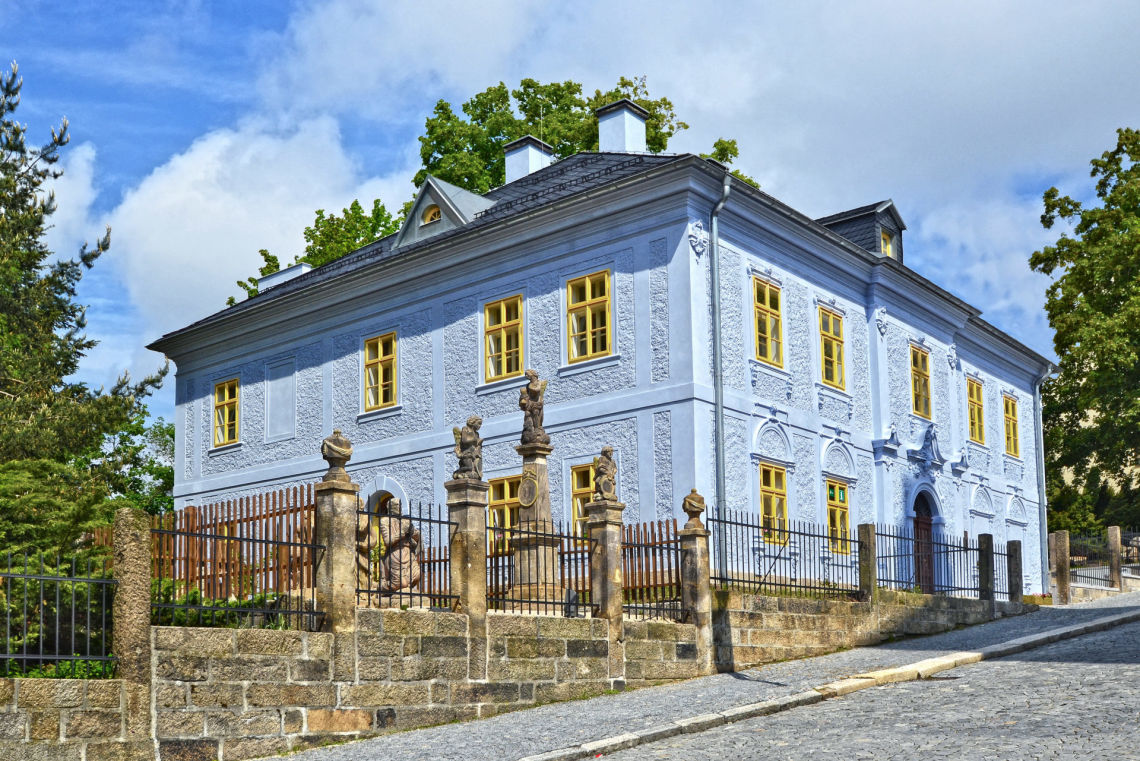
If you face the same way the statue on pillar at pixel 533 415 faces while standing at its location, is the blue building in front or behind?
behind

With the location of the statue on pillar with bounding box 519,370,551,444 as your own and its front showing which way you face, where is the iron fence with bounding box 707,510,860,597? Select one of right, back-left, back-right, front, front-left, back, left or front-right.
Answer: back-left

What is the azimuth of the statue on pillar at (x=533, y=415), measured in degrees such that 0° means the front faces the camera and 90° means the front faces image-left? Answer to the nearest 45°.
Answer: approximately 0°

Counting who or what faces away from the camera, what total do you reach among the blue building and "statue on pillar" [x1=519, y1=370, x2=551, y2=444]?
0

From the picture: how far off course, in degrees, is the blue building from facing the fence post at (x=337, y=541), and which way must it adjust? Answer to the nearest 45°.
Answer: approximately 45° to its right

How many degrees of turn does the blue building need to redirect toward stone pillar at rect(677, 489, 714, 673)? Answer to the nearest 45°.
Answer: approximately 45° to its right

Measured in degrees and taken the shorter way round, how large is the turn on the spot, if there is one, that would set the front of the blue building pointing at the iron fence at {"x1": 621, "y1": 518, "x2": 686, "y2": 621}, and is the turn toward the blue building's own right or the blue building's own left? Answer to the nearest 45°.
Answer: approximately 45° to the blue building's own right

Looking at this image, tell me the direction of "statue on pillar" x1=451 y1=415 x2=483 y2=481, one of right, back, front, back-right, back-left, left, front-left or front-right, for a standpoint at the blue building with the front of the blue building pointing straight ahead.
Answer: front-right
